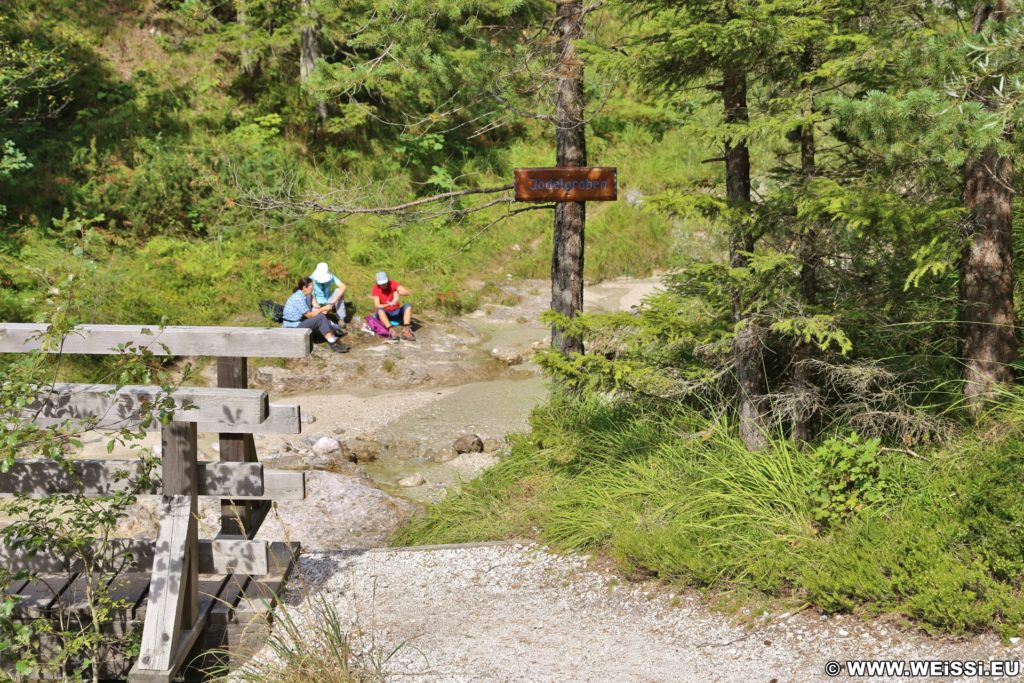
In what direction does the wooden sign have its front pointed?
toward the camera

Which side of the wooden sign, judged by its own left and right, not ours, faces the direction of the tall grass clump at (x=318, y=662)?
front

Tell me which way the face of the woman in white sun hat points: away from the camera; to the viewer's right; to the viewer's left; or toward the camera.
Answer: toward the camera

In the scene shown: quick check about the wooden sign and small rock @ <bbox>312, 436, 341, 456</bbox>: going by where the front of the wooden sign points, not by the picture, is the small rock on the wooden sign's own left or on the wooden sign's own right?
on the wooden sign's own right
